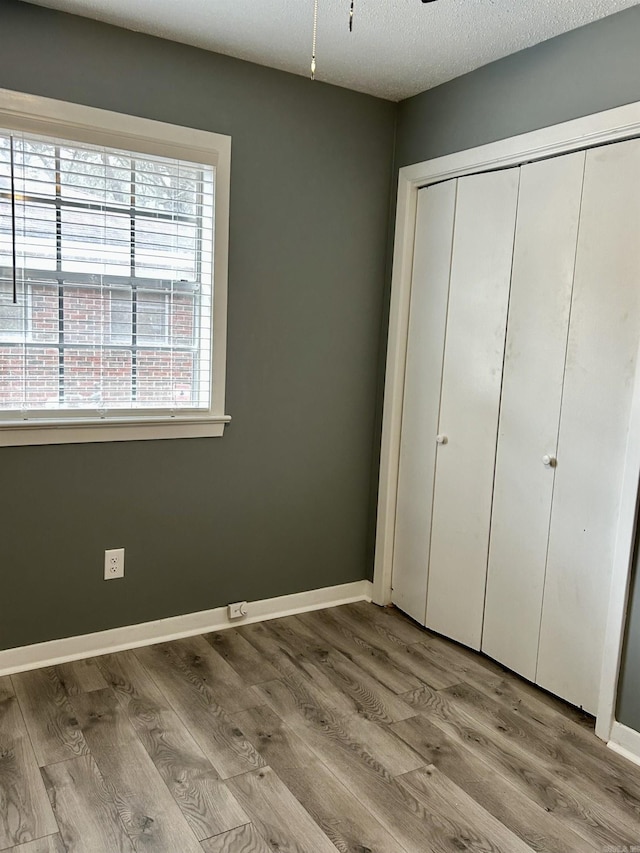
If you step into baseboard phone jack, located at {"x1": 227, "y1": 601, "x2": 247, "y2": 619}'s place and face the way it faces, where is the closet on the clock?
The closet is roughly at 11 o'clock from the baseboard phone jack.

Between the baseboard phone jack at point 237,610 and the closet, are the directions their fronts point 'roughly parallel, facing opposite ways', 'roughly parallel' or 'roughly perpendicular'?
roughly perpendicular

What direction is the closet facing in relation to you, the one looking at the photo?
facing the viewer and to the left of the viewer

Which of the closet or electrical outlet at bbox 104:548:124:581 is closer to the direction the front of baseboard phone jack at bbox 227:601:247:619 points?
the closet

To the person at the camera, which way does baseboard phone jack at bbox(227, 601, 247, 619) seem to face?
facing the viewer and to the right of the viewer

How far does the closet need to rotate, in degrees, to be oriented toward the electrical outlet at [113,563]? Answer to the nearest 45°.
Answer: approximately 45° to its right

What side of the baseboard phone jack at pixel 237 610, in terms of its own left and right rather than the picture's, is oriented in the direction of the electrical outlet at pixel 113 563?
right

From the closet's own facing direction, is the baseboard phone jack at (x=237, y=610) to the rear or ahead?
ahead

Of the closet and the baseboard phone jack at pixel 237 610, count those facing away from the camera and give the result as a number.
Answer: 0

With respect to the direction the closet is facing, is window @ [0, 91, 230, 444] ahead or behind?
ahead
